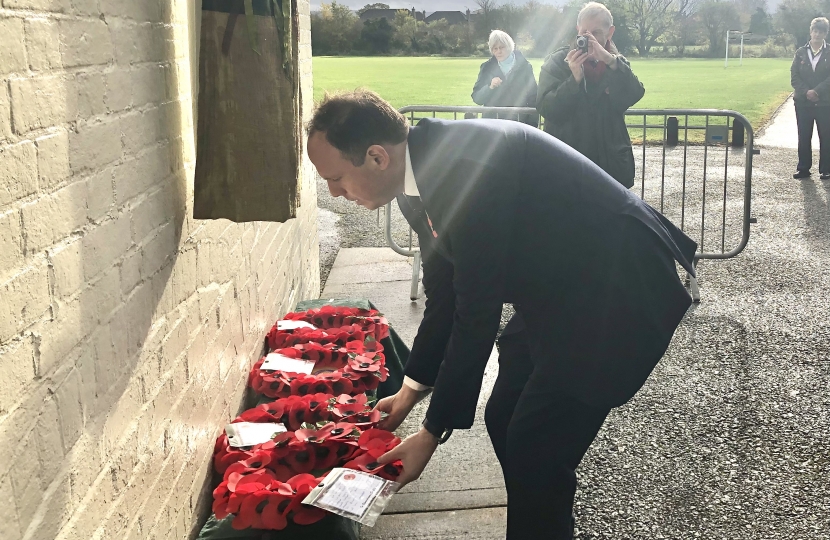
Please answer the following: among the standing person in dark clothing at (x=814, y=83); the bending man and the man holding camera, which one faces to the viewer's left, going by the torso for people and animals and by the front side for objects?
the bending man

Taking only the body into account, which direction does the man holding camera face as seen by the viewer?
toward the camera

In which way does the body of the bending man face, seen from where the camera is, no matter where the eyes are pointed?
to the viewer's left

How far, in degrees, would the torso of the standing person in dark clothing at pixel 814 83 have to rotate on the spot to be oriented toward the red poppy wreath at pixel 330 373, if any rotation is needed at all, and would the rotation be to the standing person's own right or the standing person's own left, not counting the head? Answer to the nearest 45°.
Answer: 0° — they already face it

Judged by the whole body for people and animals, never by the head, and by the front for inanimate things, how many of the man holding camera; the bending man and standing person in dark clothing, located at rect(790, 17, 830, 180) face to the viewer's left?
1

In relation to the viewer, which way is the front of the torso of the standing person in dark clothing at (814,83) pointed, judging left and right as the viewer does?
facing the viewer

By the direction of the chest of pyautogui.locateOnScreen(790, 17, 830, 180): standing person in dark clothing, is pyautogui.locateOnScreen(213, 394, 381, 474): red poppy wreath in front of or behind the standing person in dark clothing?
in front

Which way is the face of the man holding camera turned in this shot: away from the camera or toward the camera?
toward the camera

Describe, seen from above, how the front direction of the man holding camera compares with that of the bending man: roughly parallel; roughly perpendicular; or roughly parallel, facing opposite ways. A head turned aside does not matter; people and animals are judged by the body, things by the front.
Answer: roughly perpendicular

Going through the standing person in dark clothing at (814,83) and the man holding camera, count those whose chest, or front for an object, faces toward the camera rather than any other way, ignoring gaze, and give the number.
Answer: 2

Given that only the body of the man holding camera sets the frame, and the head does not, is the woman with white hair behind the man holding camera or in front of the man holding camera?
behind

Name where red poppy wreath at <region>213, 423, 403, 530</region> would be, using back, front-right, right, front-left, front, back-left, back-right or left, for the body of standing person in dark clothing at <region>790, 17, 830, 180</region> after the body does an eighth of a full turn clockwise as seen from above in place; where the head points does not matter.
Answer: front-left

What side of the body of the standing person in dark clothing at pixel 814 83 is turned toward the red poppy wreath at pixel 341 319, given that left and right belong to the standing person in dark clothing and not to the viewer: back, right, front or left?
front

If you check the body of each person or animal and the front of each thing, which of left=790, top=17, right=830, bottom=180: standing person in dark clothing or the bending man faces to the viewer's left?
the bending man

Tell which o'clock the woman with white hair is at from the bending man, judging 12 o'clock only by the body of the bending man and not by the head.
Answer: The woman with white hair is roughly at 3 o'clock from the bending man.
